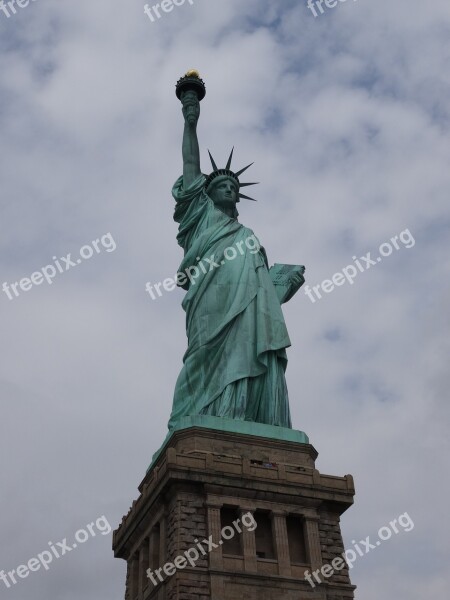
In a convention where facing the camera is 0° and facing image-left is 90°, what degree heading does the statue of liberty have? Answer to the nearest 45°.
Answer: approximately 315°
